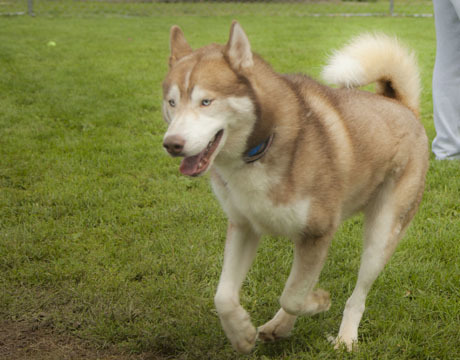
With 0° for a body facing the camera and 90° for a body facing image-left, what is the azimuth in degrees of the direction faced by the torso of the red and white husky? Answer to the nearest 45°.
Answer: approximately 45°
